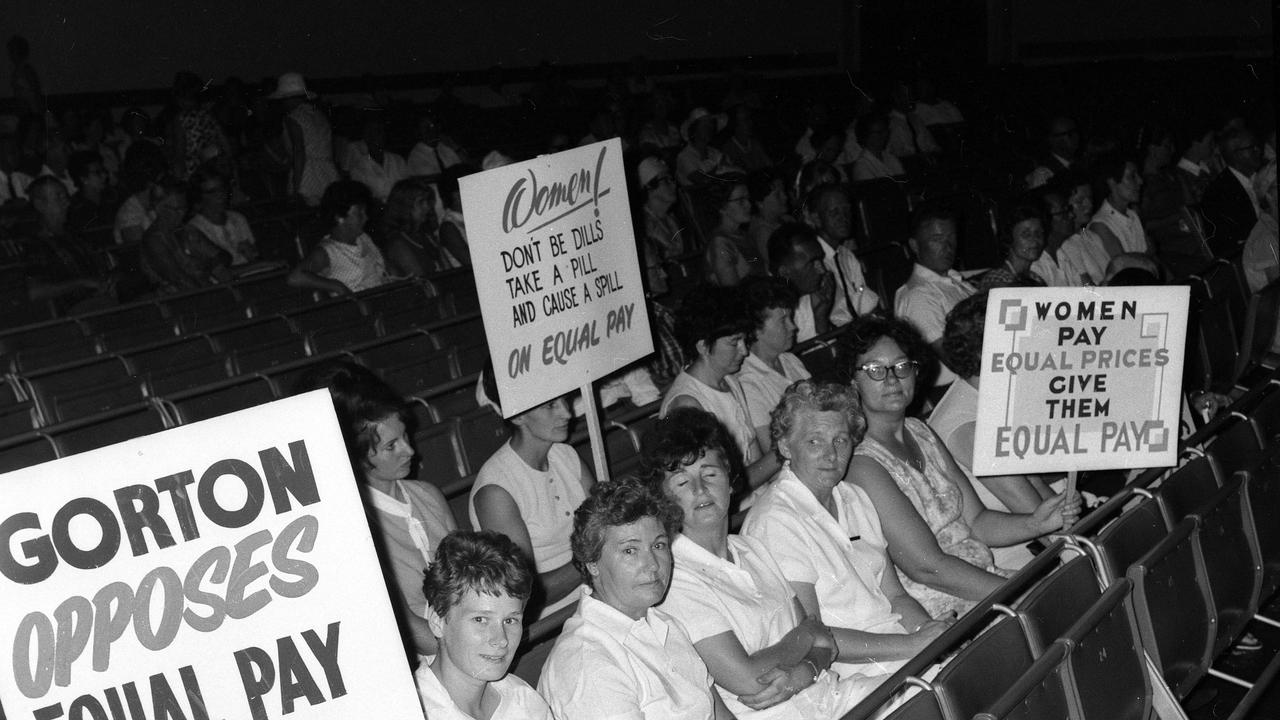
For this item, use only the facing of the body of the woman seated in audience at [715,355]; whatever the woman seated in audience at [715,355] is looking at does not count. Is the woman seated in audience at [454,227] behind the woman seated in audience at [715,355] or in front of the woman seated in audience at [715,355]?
behind

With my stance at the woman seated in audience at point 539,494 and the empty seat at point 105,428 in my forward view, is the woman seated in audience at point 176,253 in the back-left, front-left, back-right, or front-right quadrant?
front-right

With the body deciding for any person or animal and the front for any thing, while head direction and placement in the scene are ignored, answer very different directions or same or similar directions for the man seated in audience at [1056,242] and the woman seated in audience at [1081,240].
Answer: same or similar directions

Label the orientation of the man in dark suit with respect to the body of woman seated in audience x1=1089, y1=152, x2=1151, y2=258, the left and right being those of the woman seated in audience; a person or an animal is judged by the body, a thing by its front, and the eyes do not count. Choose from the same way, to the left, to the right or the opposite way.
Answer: the same way

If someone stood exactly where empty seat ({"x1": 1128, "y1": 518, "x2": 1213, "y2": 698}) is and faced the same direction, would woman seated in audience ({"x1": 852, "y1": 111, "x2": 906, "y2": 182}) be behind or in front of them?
behind

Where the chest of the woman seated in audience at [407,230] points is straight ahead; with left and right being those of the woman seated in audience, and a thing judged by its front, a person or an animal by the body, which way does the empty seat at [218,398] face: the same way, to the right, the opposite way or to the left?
the same way
